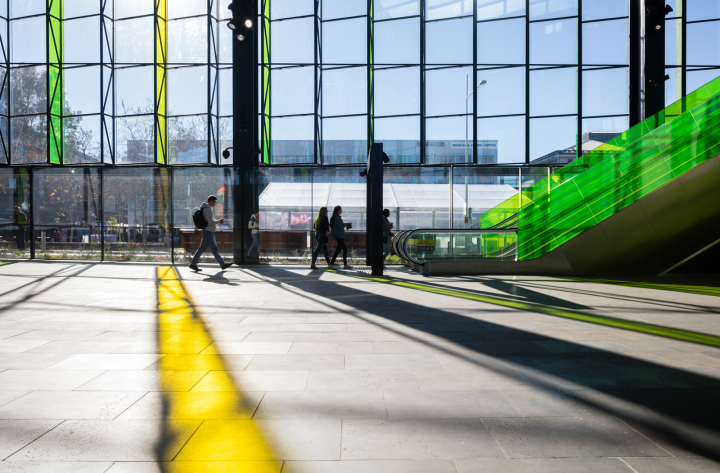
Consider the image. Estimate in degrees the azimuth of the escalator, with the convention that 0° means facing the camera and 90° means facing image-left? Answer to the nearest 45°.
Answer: approximately 90°

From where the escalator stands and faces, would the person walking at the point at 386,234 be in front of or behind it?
in front

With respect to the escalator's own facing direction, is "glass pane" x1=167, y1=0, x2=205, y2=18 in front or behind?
in front

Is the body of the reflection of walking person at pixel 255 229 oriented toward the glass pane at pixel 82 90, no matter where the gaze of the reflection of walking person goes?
no

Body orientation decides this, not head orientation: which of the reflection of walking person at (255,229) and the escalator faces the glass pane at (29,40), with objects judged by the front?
the escalator

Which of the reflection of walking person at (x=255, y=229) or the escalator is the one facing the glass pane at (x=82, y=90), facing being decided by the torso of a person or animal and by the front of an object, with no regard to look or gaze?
the escalator

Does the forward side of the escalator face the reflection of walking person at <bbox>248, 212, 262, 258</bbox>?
yes

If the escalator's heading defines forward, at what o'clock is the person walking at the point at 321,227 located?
The person walking is roughly at 12 o'clock from the escalator.

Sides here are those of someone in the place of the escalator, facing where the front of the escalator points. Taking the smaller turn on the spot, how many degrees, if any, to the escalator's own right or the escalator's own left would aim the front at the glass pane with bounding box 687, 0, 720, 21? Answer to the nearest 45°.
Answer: approximately 135° to the escalator's own right

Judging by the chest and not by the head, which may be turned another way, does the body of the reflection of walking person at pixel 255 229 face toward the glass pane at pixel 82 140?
no

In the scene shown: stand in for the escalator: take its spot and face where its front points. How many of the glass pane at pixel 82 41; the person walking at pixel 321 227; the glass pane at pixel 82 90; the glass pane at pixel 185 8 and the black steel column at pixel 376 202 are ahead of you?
5

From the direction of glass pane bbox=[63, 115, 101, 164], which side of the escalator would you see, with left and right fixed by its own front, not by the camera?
front
